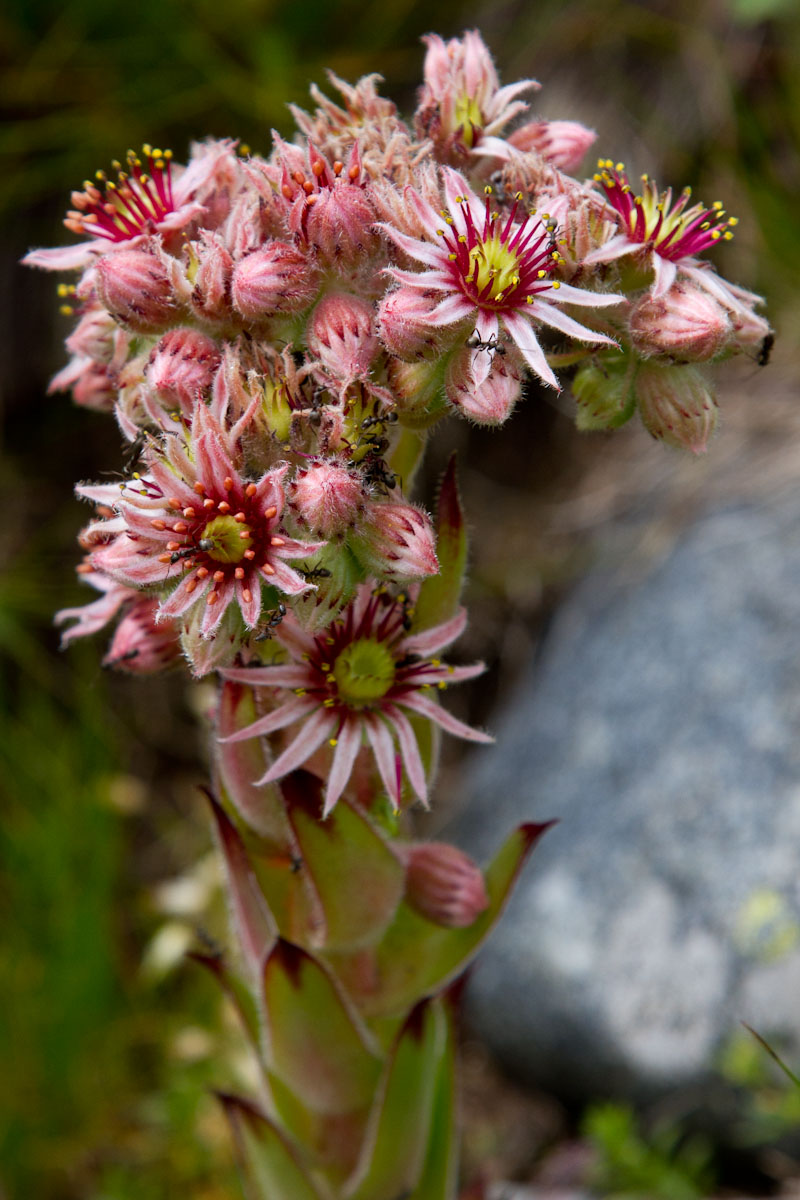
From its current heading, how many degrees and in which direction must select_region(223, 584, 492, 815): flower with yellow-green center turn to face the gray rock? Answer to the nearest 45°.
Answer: approximately 135° to its left

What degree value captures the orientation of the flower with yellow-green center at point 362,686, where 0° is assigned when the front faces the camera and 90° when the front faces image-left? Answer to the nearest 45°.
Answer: approximately 0°

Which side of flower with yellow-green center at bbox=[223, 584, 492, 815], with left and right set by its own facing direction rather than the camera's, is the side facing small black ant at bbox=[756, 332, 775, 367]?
left
